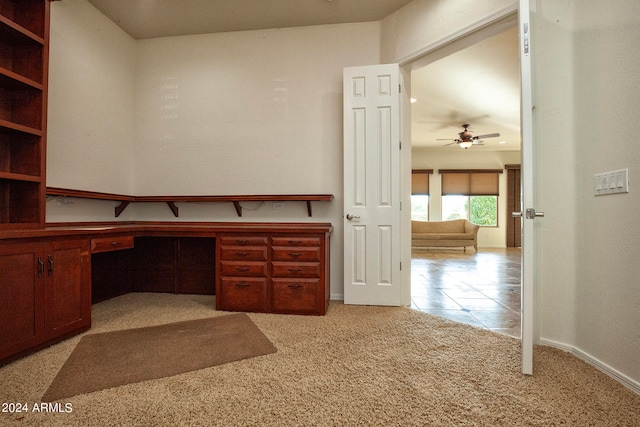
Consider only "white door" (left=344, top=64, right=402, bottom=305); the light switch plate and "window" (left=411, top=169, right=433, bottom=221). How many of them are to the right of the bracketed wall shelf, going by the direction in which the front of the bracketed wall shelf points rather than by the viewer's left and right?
0

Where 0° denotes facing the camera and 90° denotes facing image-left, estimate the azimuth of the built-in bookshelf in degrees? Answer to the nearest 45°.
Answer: approximately 315°

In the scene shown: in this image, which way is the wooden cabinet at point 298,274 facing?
toward the camera

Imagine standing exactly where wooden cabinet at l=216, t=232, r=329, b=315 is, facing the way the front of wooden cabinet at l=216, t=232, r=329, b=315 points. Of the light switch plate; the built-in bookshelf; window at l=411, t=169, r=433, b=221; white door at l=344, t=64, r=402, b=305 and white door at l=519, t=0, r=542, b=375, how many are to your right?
1

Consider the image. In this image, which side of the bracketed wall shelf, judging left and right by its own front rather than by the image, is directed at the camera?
front

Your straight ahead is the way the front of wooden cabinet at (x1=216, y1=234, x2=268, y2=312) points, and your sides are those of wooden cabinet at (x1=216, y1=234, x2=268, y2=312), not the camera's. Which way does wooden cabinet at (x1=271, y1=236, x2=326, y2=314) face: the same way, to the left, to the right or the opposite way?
the same way

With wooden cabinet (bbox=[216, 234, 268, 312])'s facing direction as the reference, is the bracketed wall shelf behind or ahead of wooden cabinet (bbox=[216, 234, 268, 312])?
behind

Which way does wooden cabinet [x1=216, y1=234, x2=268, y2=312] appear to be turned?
toward the camera

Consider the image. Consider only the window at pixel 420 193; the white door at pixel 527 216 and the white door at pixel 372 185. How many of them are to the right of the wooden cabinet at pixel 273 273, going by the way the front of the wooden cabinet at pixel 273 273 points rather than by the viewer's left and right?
0

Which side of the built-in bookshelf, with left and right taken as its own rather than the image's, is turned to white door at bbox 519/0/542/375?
front

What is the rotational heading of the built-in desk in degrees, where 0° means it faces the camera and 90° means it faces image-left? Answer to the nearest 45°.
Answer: approximately 315°

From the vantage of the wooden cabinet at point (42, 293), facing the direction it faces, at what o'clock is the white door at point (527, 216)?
The white door is roughly at 12 o'clock from the wooden cabinet.

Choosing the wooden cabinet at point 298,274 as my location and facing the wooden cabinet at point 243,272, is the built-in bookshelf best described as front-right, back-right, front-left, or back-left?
front-left

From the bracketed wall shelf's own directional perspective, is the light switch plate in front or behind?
in front

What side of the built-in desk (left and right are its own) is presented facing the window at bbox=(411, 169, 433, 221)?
left

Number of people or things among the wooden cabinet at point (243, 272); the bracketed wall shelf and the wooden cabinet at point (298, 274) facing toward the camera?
3

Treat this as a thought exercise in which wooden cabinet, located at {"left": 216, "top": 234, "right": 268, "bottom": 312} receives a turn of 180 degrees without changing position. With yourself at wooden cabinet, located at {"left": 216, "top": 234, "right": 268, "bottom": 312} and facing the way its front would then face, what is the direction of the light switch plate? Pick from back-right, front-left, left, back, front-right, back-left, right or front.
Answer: back-right

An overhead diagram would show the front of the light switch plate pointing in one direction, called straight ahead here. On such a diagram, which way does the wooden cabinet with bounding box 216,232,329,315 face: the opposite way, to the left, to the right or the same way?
to the left
